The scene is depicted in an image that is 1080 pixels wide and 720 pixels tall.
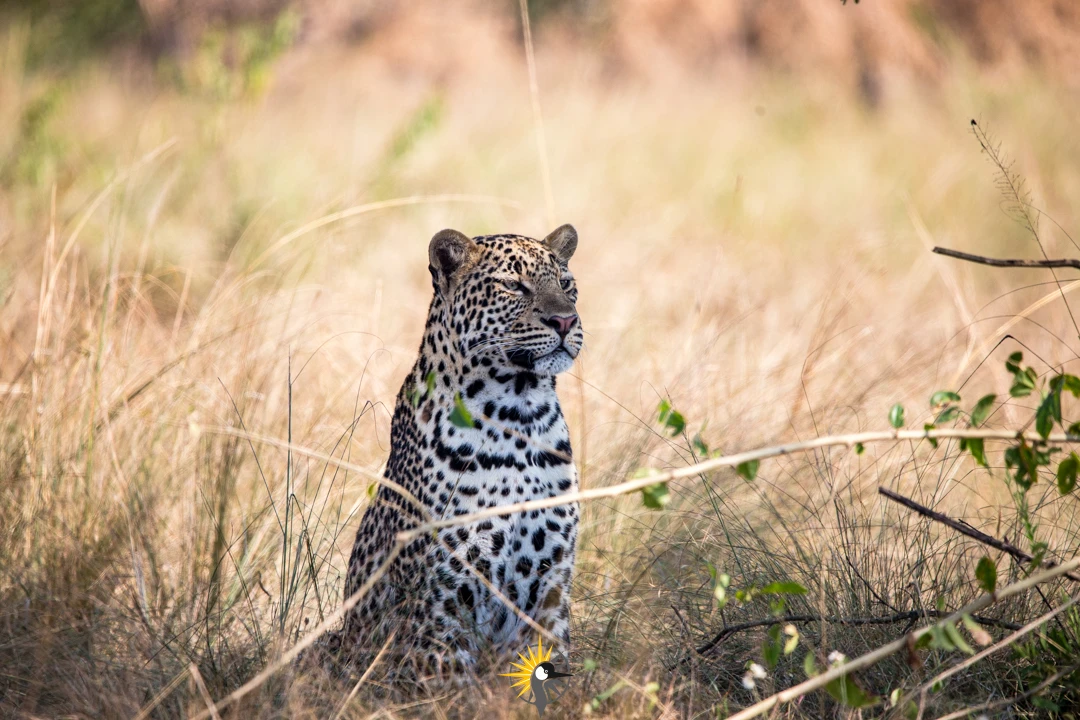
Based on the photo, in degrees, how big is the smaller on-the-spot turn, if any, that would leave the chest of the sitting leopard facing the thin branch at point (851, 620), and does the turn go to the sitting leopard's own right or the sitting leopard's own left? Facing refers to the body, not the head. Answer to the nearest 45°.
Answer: approximately 45° to the sitting leopard's own left

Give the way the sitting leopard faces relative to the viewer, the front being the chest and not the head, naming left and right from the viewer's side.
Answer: facing the viewer and to the right of the viewer

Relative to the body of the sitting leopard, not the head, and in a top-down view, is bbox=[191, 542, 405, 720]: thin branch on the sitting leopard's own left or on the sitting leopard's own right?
on the sitting leopard's own right
